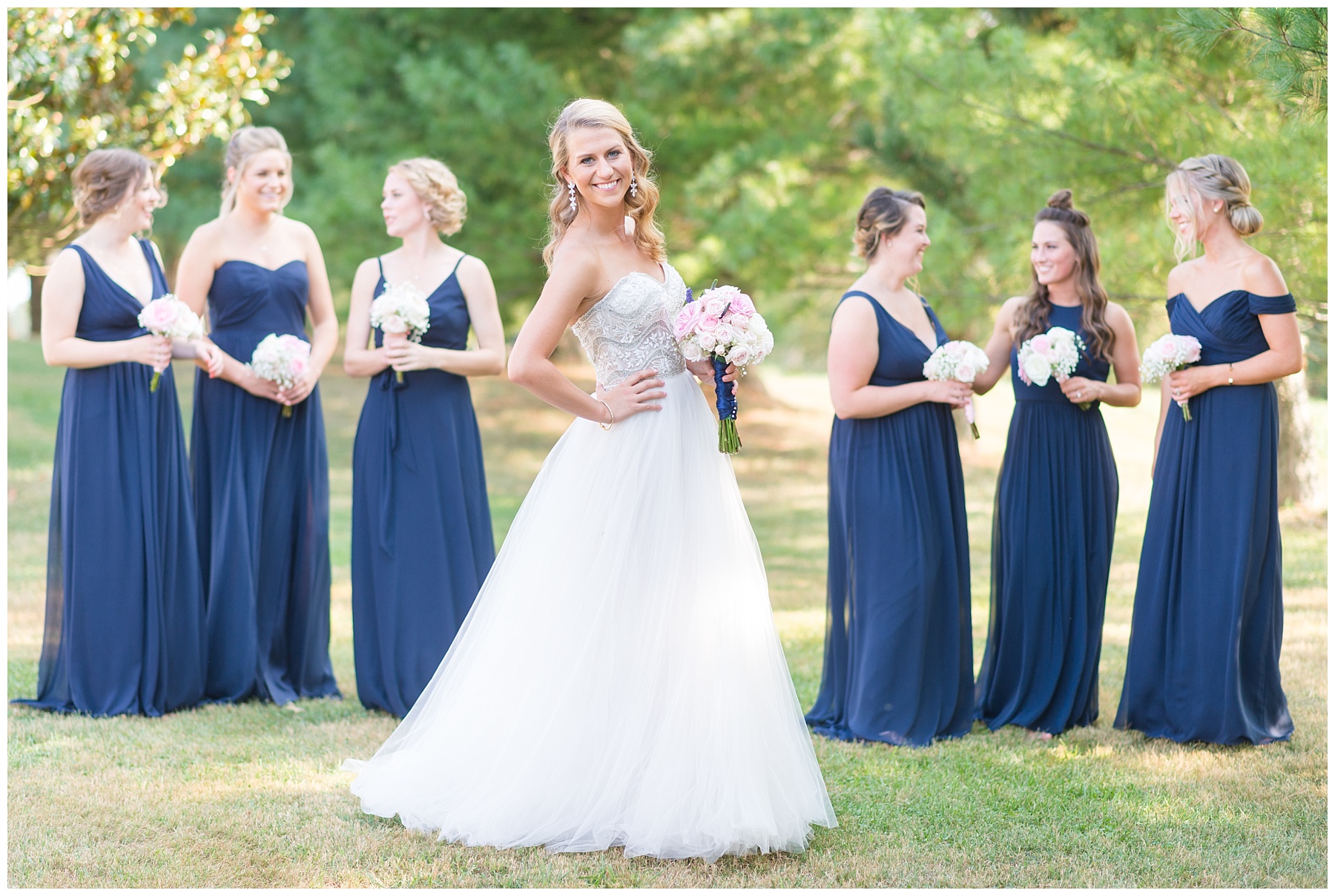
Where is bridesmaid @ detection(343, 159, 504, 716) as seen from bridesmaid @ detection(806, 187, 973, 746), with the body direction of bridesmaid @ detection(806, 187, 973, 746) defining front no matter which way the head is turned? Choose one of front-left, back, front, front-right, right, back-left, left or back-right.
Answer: back-right

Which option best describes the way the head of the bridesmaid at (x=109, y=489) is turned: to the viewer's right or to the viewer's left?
to the viewer's right

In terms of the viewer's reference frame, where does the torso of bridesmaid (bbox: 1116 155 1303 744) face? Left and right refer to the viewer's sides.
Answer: facing the viewer and to the left of the viewer

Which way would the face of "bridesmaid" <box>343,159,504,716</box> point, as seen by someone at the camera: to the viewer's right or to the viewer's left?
to the viewer's left

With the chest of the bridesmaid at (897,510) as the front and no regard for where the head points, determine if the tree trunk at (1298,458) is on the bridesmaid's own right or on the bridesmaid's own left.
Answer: on the bridesmaid's own left

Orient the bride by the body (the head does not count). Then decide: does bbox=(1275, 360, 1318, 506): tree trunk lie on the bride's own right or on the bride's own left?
on the bride's own left

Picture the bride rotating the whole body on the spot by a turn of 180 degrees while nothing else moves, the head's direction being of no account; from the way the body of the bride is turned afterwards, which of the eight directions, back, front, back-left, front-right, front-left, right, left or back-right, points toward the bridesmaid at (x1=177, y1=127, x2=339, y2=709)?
front

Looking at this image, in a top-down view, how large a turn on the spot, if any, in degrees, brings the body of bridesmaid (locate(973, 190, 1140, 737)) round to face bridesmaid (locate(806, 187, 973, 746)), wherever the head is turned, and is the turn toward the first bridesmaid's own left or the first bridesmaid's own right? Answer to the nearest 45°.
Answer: approximately 45° to the first bridesmaid's own right

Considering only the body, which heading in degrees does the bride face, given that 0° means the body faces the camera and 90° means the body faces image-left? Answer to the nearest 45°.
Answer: approximately 315°

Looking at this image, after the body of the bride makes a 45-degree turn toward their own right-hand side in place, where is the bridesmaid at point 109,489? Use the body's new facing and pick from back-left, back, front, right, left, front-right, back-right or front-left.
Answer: back-right

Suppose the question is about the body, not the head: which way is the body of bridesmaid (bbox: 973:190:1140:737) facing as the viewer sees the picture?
toward the camera

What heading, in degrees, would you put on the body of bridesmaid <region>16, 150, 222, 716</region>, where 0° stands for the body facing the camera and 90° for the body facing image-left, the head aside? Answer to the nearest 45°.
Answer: approximately 315°
